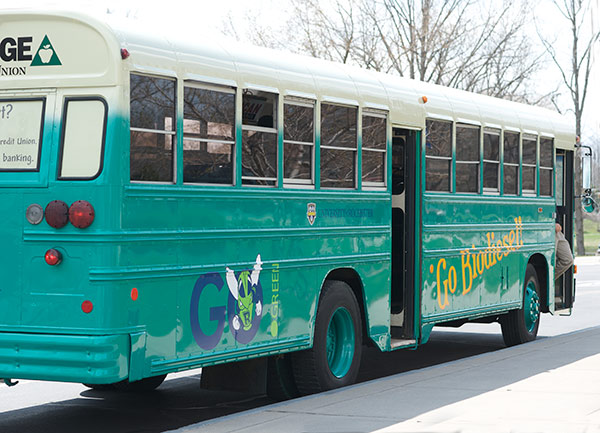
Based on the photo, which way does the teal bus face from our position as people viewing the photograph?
facing away from the viewer and to the right of the viewer

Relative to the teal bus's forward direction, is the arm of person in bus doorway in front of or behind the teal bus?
in front
